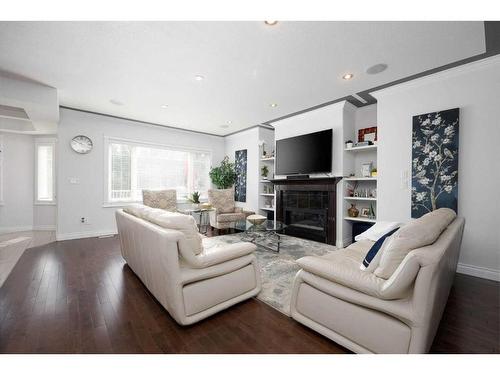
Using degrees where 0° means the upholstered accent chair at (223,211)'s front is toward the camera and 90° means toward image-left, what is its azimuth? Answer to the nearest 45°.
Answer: approximately 315°

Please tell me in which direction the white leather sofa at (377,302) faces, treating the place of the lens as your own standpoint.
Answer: facing away from the viewer and to the left of the viewer

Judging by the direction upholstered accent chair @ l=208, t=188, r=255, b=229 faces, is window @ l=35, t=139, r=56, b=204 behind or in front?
behind

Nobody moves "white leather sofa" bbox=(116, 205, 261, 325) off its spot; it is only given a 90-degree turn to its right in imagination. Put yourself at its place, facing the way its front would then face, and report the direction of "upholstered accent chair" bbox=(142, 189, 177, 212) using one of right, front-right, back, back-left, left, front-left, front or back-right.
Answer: back-left

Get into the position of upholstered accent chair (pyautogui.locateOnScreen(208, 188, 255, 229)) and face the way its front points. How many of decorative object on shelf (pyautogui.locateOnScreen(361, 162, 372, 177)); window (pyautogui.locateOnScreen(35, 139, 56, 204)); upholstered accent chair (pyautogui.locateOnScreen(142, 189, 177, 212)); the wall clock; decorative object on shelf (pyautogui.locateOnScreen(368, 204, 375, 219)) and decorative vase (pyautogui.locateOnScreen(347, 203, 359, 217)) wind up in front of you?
3

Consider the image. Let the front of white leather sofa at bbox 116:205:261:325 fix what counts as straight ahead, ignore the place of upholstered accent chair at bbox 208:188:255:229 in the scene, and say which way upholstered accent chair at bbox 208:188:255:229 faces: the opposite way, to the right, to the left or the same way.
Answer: to the right

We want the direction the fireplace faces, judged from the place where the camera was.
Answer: facing the viewer and to the left of the viewer

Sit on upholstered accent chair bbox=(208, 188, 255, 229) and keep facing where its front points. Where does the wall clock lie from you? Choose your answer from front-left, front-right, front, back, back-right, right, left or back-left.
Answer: back-right

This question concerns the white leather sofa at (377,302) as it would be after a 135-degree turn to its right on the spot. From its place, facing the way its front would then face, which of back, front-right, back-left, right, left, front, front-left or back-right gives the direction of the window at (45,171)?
back

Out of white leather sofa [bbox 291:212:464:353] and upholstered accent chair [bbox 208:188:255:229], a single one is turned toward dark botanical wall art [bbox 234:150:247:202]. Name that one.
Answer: the white leather sofa

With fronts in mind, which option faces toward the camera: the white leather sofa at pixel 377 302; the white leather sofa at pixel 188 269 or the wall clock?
the wall clock

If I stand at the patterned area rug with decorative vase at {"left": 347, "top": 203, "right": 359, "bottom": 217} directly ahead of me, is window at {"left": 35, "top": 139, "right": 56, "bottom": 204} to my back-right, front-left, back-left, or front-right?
back-left

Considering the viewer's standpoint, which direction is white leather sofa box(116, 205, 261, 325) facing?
facing away from the viewer and to the right of the viewer

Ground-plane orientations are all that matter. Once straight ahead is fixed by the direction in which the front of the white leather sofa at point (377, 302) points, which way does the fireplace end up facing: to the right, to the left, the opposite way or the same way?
to the left

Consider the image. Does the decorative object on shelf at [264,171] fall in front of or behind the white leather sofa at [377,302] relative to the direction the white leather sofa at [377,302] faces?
in front

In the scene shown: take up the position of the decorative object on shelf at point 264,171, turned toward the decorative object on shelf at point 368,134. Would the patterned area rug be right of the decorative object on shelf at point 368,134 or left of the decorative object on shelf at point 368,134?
right
